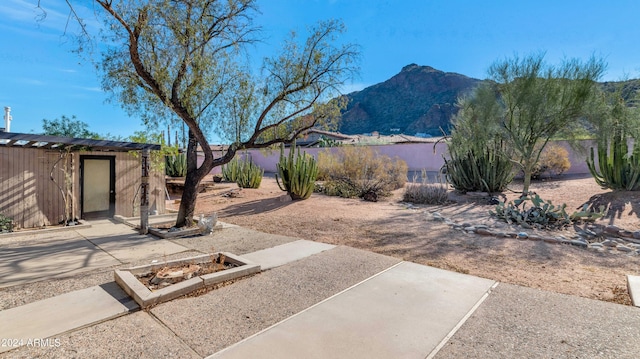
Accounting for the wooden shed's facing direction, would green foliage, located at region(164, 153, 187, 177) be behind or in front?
behind

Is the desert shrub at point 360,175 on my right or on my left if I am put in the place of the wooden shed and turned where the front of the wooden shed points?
on my left

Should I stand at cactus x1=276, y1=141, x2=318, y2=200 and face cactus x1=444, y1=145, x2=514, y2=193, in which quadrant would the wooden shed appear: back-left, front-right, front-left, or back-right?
back-right

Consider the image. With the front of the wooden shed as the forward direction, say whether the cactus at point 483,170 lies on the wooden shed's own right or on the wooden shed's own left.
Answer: on the wooden shed's own left

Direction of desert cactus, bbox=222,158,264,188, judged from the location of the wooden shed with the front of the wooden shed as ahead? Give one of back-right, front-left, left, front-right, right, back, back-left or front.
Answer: back-left

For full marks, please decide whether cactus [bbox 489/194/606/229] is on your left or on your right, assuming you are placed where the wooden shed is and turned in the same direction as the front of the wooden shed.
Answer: on your left

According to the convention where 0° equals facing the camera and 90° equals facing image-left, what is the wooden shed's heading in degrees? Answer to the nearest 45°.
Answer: approximately 0°

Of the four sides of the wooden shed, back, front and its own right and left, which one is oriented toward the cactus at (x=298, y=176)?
left

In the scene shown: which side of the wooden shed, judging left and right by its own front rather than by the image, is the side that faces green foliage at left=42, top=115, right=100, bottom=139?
back

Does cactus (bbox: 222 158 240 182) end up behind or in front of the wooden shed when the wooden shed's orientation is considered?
behind
